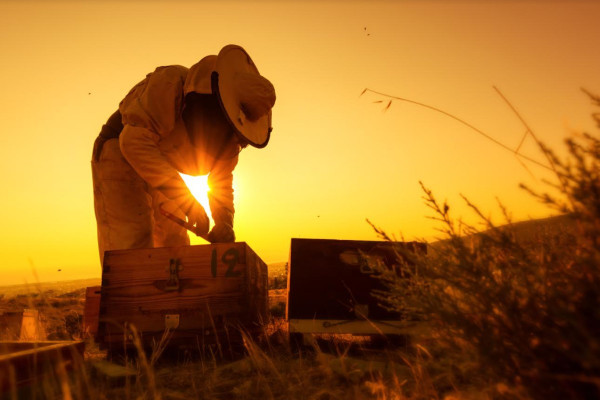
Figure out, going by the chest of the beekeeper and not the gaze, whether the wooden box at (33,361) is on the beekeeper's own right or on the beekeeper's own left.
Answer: on the beekeeper's own right

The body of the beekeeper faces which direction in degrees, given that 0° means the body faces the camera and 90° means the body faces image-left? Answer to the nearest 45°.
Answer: approximately 315°

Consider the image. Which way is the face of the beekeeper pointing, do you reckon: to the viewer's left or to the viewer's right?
to the viewer's right

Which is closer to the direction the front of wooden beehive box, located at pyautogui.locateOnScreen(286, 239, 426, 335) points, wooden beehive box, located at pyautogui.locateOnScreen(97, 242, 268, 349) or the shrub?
the shrub

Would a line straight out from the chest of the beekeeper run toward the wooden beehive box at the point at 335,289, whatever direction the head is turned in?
yes

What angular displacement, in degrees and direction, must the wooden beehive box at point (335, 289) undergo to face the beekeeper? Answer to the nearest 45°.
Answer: approximately 90° to its right

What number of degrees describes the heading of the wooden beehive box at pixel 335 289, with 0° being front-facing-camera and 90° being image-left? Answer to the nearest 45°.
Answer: approximately 0°

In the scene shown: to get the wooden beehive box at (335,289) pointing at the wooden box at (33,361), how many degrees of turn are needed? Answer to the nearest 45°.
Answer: approximately 45° to its right

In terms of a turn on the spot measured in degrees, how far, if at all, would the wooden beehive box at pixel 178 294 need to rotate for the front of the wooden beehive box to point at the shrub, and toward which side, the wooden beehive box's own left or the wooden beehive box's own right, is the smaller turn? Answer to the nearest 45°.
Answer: approximately 45° to the wooden beehive box's own left

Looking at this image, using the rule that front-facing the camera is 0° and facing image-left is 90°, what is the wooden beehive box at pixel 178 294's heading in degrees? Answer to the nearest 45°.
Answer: approximately 0°
